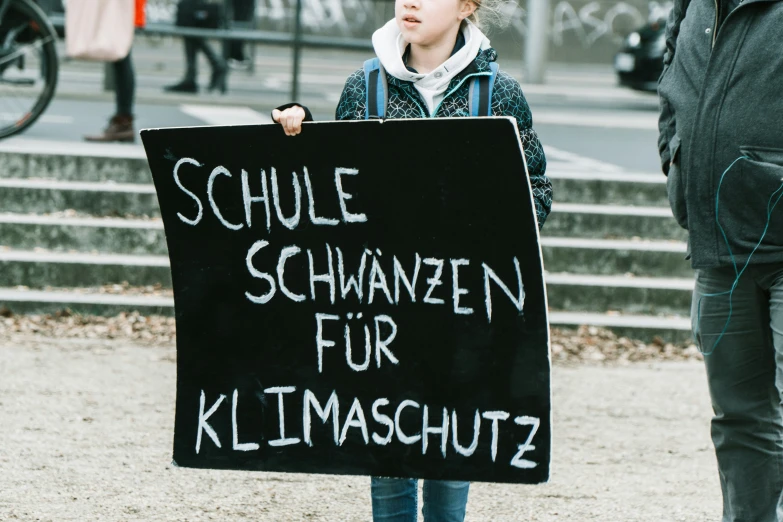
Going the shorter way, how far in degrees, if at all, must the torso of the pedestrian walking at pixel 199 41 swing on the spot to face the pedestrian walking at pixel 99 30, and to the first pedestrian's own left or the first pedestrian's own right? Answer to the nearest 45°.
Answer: approximately 90° to the first pedestrian's own left

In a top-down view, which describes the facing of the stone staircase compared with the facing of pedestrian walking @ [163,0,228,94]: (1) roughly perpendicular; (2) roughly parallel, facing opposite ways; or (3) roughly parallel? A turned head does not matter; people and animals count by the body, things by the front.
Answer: roughly perpendicular

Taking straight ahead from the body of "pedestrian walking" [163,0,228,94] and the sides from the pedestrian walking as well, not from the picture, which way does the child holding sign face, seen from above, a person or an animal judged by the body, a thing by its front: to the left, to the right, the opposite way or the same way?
to the left

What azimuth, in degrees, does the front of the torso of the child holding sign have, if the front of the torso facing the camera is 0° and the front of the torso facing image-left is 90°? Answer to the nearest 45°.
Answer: approximately 0°

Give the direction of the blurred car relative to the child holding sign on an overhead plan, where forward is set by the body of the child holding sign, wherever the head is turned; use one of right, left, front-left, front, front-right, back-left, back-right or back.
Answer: back

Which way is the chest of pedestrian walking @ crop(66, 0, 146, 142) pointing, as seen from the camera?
to the viewer's left

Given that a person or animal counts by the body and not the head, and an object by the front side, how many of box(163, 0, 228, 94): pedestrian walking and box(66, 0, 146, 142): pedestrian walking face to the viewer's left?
2

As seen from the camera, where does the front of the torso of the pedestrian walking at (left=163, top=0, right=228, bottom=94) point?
to the viewer's left

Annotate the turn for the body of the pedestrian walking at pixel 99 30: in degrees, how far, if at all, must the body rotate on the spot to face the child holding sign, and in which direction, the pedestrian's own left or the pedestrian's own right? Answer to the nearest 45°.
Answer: approximately 90° to the pedestrian's own left
